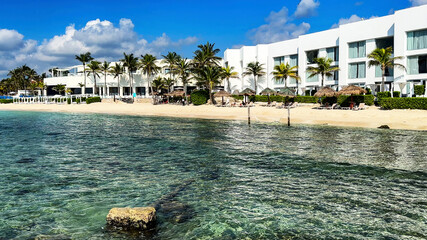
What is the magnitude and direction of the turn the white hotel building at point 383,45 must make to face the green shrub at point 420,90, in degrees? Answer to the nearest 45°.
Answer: approximately 90° to its left

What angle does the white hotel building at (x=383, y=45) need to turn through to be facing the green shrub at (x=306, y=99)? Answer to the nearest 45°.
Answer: approximately 45° to its right

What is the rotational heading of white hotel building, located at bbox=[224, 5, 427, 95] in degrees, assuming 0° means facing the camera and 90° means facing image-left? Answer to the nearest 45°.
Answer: approximately 45°
